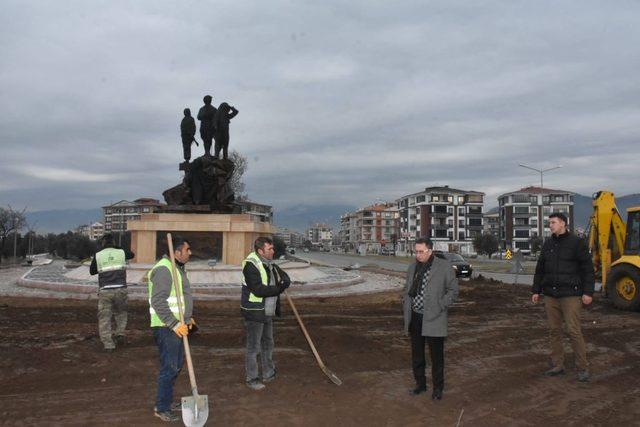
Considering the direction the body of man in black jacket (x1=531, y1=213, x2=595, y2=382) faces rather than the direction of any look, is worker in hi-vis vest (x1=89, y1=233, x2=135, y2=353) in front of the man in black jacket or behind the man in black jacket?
in front

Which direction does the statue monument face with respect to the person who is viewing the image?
facing the viewer

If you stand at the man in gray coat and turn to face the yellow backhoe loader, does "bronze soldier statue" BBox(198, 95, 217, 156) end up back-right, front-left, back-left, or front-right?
front-left

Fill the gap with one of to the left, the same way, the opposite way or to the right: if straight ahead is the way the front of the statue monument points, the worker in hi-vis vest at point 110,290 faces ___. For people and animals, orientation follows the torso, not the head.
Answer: the opposite way

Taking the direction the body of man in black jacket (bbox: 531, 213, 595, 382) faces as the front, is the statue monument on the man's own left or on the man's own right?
on the man's own right

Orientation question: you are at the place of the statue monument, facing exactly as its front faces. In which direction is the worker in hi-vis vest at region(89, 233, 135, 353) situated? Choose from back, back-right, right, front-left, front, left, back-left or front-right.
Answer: front

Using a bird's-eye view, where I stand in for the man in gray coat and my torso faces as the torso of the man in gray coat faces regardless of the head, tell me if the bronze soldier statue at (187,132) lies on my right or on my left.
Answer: on my right

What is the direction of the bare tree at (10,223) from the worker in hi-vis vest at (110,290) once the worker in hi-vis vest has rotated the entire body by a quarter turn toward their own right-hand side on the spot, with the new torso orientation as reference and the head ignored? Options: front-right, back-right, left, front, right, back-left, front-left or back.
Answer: left

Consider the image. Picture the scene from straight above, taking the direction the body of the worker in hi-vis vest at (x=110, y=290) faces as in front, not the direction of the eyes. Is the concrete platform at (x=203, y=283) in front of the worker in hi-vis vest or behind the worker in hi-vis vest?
in front

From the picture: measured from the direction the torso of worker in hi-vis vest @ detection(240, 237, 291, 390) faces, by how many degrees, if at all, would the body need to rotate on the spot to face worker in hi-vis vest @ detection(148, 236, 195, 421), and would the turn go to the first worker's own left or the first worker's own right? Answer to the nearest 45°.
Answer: approximately 90° to the first worker's own right
